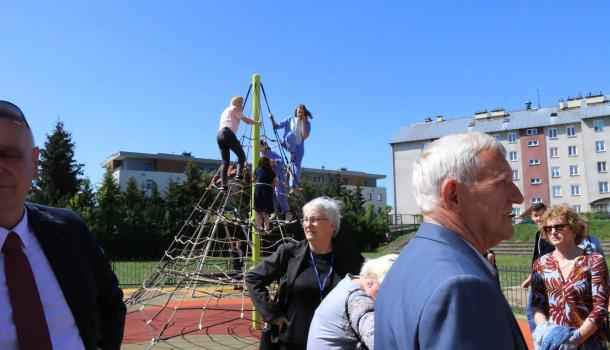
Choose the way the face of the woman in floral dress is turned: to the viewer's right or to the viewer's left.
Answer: to the viewer's left

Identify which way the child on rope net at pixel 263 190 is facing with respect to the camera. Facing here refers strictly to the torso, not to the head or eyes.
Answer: away from the camera

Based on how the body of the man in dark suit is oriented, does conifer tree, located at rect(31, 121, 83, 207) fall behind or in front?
behind

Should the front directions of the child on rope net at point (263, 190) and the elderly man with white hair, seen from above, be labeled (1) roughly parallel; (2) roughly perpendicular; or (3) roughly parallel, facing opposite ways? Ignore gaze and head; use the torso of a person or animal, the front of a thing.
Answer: roughly perpendicular

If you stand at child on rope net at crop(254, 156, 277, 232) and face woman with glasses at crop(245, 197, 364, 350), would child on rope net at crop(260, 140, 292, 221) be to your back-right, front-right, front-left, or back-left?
back-left

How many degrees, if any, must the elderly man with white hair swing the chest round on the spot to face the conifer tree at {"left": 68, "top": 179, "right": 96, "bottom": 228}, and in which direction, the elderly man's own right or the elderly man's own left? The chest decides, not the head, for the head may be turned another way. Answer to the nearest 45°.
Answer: approximately 135° to the elderly man's own left

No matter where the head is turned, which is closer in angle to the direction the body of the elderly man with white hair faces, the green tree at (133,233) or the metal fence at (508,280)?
the metal fence

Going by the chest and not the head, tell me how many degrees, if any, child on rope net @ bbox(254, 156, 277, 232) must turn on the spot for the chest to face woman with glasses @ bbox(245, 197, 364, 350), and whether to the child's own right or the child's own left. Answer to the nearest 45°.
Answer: approximately 180°
